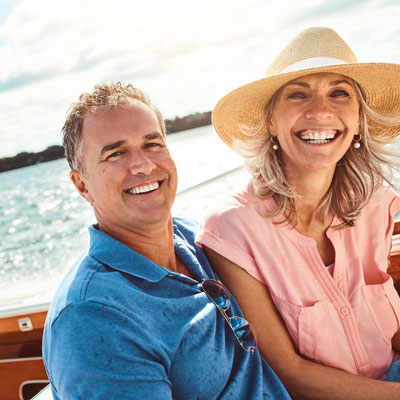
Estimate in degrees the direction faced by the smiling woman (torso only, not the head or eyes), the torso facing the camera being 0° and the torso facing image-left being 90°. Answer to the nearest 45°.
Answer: approximately 0°

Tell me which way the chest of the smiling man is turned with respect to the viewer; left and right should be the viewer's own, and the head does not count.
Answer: facing the viewer and to the right of the viewer

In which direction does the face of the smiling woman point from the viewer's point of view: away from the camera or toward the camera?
toward the camera

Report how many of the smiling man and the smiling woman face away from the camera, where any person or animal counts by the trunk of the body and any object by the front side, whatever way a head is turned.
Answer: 0
